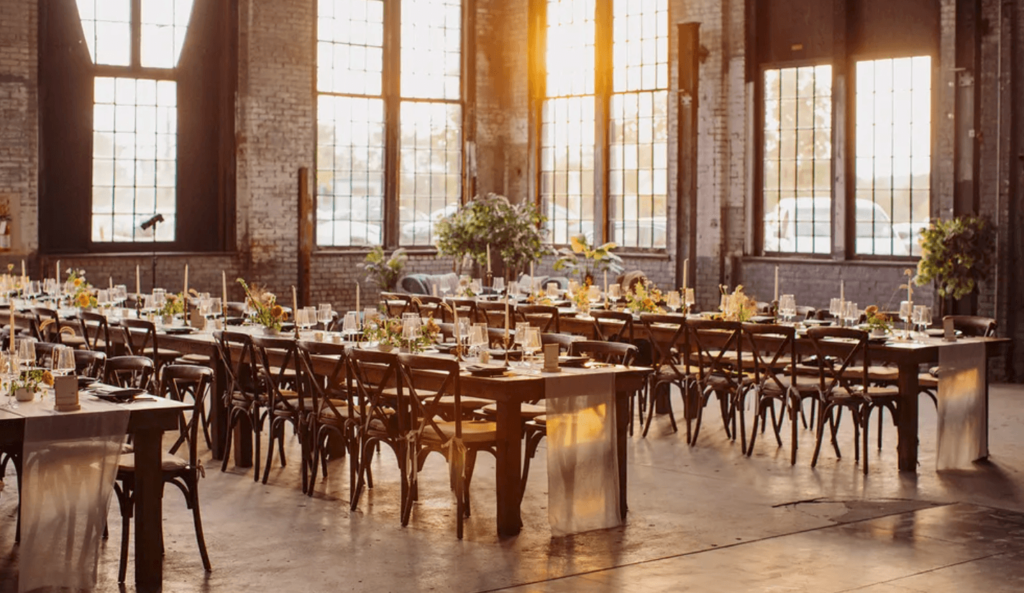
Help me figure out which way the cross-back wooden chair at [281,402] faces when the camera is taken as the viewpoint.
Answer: facing away from the viewer and to the right of the viewer

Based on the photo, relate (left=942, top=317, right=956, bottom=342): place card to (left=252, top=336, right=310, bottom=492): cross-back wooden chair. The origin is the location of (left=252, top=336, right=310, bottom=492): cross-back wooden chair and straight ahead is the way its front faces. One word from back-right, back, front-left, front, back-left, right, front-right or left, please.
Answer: front-right

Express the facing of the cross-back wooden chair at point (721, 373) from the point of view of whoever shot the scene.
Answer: facing away from the viewer and to the right of the viewer

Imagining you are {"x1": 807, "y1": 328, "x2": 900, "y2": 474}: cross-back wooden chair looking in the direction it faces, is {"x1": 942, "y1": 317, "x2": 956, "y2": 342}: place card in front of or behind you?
in front

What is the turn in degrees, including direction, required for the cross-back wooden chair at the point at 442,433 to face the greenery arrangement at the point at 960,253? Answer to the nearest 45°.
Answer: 0° — it already faces it

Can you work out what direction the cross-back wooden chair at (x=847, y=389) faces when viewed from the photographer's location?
facing away from the viewer and to the right of the viewer

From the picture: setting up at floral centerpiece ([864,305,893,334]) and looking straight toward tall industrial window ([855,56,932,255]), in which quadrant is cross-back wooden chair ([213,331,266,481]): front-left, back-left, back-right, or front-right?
back-left

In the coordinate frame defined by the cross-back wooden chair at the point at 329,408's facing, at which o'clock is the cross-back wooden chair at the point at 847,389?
the cross-back wooden chair at the point at 847,389 is roughly at 1 o'clock from the cross-back wooden chair at the point at 329,408.

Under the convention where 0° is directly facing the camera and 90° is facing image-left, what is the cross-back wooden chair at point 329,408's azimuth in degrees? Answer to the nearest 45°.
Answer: approximately 225°

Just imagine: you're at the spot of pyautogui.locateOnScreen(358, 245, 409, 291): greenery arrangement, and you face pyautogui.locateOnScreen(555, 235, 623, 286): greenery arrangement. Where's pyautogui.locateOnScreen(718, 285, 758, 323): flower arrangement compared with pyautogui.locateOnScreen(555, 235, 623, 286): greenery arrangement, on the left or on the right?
right

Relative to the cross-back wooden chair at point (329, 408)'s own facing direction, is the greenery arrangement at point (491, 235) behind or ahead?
ahead

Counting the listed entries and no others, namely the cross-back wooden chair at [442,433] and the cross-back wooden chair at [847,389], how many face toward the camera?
0

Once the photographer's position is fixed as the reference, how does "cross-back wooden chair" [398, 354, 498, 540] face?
facing away from the viewer and to the right of the viewer
